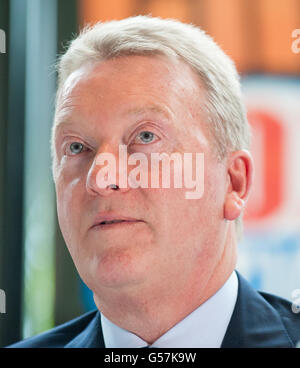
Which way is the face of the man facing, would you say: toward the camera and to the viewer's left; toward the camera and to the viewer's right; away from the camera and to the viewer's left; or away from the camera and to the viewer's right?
toward the camera and to the viewer's left

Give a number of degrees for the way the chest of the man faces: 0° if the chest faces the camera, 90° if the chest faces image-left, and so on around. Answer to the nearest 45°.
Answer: approximately 45°
